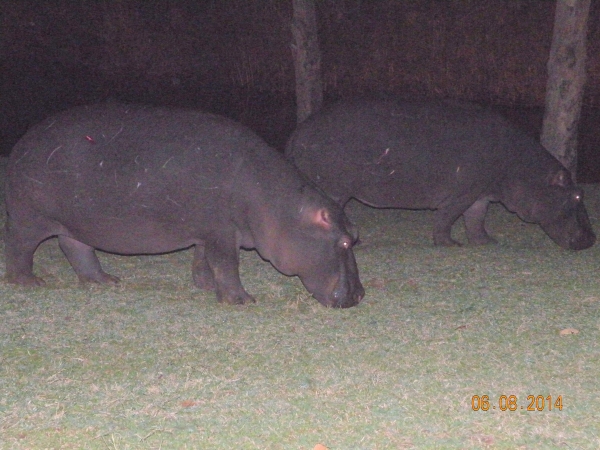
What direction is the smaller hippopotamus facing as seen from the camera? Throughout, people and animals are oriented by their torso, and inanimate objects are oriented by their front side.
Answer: to the viewer's right

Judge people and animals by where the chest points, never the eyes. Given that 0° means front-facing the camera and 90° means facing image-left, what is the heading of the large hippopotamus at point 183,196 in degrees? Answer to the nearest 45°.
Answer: approximately 270°

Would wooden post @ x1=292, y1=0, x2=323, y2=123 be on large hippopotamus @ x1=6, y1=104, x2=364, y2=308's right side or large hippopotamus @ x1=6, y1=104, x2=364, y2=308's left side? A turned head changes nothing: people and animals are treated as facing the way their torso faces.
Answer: on its left

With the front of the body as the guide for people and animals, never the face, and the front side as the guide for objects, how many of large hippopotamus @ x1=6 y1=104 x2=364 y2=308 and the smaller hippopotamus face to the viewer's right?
2

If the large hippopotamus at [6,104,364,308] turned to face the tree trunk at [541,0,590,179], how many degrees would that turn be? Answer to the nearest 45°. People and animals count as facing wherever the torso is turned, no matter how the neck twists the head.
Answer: approximately 45° to its left

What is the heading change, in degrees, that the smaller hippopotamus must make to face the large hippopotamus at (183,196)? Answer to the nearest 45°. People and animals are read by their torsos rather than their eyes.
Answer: approximately 135° to its right

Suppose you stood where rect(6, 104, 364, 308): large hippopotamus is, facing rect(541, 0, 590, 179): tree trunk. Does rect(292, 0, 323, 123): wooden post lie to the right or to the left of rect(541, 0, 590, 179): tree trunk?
left

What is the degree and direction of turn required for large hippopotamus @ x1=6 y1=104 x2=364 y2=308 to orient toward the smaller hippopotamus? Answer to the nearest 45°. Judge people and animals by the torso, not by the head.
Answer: approximately 45° to its left
